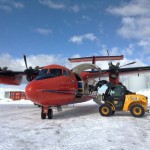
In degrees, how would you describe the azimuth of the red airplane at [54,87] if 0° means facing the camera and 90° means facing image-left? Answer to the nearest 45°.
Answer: approximately 45°
